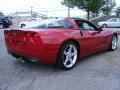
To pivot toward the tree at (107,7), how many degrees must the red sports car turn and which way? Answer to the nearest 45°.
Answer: approximately 45° to its left

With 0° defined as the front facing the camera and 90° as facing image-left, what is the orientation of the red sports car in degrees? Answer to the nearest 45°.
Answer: approximately 225°

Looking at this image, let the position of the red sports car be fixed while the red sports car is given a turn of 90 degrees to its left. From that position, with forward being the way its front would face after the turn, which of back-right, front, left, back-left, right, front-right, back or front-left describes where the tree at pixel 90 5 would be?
front-right
